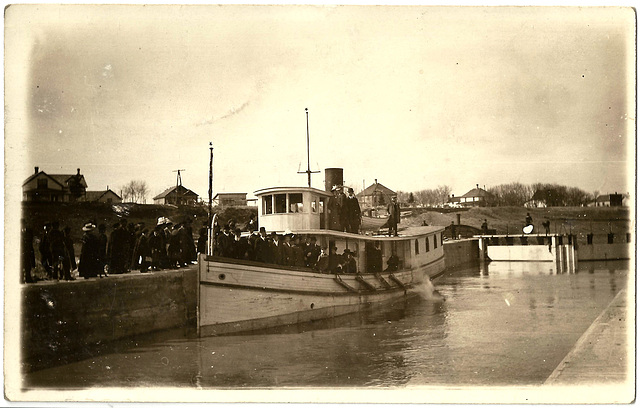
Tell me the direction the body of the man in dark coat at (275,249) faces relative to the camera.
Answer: toward the camera

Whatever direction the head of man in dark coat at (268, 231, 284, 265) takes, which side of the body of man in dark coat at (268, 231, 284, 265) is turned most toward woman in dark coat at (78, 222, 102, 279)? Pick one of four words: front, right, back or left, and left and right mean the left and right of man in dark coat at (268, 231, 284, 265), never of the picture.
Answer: right

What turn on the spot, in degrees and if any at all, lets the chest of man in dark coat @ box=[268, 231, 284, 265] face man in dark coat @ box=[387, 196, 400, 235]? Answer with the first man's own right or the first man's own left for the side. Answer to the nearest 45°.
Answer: approximately 90° to the first man's own left
